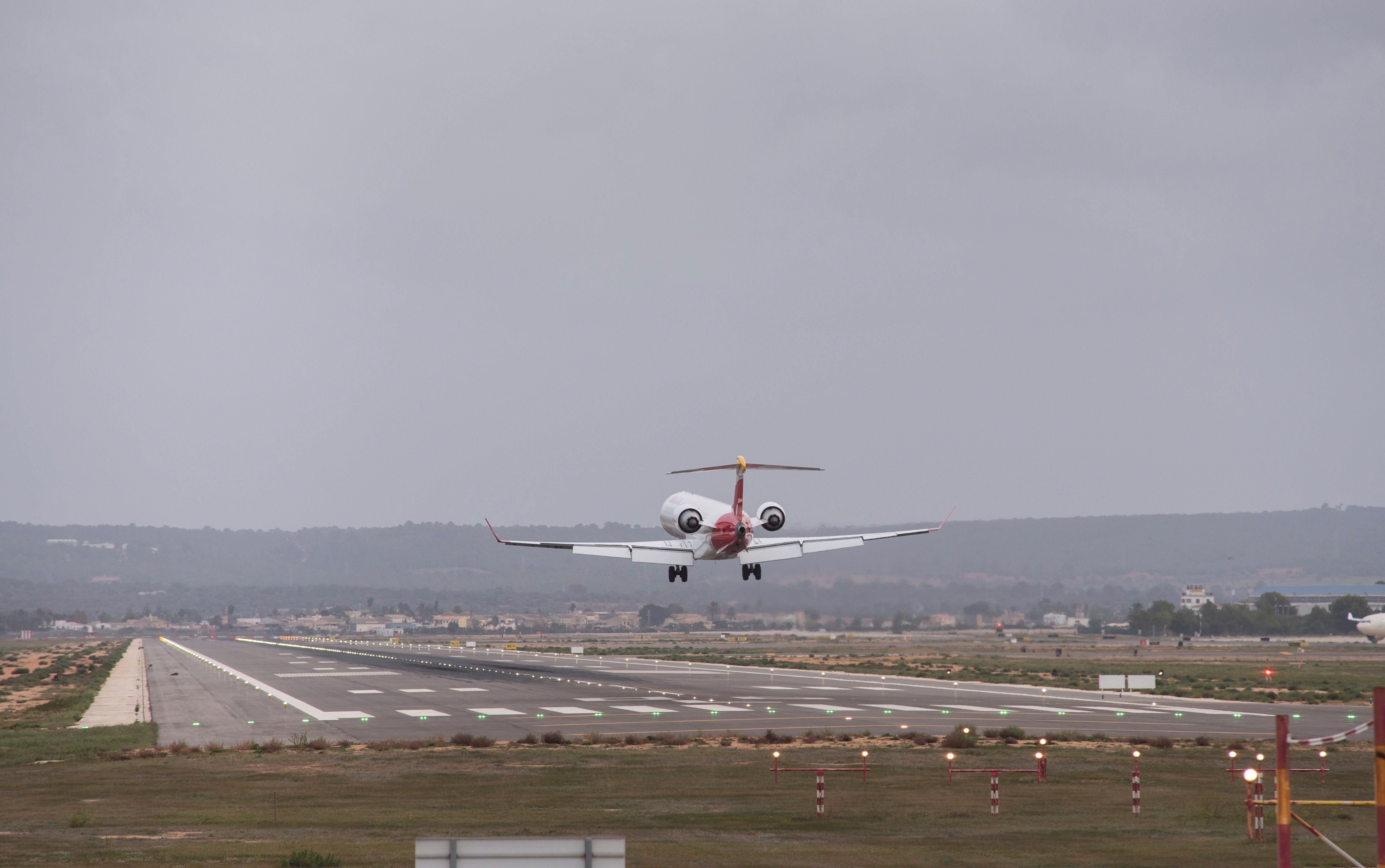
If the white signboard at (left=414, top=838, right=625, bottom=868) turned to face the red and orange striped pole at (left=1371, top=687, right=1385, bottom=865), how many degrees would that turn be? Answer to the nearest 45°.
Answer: approximately 90° to its right

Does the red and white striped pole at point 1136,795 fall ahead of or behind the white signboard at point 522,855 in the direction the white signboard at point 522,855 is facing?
ahead

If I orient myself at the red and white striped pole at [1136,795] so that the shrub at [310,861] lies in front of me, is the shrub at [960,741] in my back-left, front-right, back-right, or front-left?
back-right

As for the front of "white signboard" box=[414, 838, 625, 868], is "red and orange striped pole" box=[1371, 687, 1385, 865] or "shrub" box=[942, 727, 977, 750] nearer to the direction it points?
the shrub

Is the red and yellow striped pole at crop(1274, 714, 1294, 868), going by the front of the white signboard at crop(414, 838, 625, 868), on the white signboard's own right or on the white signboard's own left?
on the white signboard's own right

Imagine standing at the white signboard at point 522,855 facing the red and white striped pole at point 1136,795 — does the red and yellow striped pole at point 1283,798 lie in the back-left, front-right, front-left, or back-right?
front-right

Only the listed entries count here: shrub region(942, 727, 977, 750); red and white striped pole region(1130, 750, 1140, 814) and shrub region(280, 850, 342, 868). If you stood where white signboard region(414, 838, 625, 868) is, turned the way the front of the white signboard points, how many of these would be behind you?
0

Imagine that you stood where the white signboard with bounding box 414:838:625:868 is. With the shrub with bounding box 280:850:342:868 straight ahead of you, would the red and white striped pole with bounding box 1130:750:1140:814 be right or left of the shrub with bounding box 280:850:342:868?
right

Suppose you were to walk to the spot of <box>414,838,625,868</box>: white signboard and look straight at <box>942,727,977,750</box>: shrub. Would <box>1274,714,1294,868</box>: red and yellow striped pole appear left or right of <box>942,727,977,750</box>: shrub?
right

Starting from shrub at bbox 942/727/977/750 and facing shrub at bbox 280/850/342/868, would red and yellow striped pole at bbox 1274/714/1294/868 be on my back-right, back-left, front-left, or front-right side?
front-left

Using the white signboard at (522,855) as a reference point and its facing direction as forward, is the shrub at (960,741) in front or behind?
in front

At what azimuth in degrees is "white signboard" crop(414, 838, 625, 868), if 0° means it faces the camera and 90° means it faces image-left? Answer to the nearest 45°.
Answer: approximately 180°

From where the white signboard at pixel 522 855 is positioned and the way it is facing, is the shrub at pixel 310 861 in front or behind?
in front
